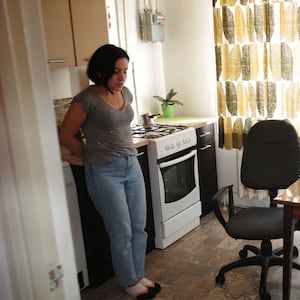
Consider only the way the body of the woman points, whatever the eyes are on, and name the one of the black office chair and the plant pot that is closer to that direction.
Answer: the black office chair

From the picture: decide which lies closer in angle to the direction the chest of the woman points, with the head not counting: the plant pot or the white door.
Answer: the white door

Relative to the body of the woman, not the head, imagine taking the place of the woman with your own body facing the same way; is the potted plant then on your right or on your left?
on your left

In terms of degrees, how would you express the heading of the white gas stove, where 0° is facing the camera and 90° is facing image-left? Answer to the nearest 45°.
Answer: approximately 315°

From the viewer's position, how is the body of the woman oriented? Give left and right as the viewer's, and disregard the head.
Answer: facing the viewer and to the right of the viewer

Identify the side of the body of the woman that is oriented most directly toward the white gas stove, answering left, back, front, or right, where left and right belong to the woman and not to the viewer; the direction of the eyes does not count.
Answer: left

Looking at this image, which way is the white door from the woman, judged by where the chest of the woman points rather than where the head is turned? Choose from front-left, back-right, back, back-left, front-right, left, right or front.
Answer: front-right

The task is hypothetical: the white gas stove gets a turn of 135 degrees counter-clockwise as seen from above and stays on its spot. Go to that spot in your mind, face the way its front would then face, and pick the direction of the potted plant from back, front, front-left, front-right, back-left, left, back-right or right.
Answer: front

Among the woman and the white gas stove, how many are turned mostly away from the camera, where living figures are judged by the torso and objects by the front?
0

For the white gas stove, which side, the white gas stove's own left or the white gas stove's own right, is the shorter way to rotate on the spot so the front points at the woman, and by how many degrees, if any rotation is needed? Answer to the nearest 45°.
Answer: approximately 90° to the white gas stove's own right

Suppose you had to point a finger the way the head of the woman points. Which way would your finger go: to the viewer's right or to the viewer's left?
to the viewer's right

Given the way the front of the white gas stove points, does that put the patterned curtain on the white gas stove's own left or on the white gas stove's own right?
on the white gas stove's own left

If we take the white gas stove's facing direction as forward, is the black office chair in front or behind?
in front

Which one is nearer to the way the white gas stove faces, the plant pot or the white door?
the white door
